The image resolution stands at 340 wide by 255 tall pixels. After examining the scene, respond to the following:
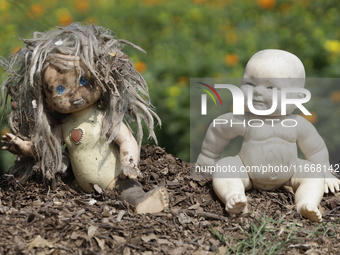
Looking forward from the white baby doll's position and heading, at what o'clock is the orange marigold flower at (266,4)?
The orange marigold flower is roughly at 6 o'clock from the white baby doll.

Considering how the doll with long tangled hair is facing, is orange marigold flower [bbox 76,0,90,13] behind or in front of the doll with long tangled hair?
behind

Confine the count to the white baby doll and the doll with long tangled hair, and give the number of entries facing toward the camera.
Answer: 2

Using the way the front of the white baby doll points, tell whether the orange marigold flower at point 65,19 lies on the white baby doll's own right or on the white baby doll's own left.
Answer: on the white baby doll's own right

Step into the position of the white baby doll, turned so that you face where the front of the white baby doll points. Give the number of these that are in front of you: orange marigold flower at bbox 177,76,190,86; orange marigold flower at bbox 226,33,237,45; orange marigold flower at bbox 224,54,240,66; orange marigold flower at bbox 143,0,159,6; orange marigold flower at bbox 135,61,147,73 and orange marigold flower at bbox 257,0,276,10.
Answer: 0

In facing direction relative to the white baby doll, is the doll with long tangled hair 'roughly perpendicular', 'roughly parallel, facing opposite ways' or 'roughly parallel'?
roughly parallel

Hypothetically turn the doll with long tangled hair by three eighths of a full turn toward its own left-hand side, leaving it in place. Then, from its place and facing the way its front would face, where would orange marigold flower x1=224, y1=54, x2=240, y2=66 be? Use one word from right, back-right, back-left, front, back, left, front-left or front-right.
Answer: front

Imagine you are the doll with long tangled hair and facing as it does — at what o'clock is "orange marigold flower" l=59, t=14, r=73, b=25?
The orange marigold flower is roughly at 6 o'clock from the doll with long tangled hair.

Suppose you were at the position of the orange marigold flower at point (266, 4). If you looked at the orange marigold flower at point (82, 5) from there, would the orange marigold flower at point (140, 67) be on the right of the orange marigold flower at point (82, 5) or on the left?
left

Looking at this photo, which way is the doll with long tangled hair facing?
toward the camera

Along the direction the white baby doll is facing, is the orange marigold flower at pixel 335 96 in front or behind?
behind

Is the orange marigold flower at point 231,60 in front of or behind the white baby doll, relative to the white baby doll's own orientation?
behind

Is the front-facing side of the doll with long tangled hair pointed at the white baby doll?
no

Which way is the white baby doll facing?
toward the camera

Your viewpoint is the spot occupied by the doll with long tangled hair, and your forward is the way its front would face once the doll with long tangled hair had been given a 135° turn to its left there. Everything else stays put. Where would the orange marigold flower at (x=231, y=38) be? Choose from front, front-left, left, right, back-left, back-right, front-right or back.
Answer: front

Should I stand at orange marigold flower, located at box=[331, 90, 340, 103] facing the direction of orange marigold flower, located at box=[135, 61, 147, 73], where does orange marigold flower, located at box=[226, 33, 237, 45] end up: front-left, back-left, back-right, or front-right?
front-right

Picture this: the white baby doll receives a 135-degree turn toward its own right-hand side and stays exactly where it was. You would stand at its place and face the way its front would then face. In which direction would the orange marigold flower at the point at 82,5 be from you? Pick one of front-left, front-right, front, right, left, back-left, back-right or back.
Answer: front
